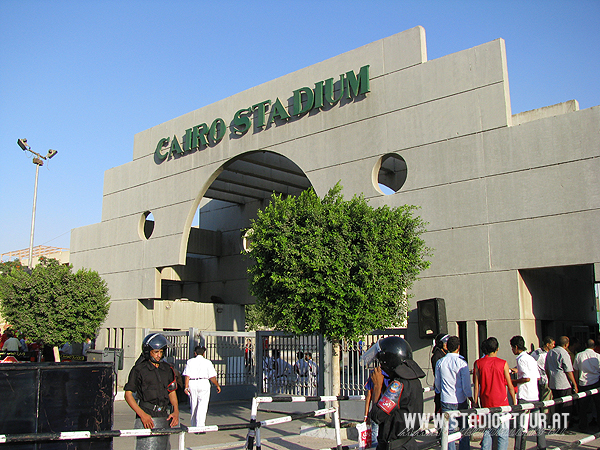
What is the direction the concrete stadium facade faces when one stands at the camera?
facing the viewer and to the left of the viewer

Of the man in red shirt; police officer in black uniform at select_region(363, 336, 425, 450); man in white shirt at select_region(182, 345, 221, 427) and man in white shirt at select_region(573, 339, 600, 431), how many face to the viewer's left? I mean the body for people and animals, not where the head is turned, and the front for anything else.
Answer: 1

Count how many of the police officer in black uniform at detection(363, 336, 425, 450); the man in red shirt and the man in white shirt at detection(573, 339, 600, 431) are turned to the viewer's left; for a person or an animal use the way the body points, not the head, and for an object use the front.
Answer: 1

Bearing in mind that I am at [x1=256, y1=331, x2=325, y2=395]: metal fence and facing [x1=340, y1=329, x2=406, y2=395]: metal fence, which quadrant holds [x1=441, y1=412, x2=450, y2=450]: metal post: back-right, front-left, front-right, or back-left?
front-right
